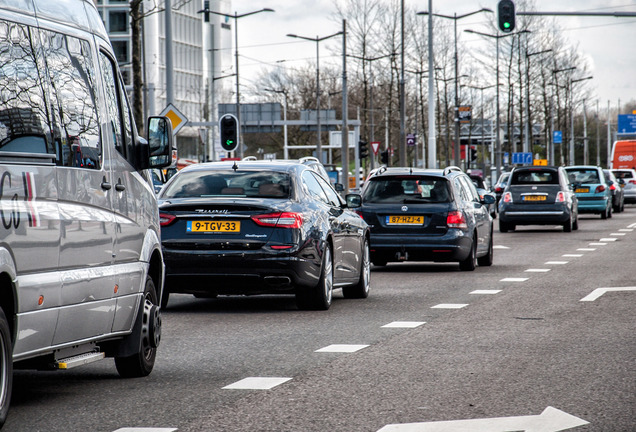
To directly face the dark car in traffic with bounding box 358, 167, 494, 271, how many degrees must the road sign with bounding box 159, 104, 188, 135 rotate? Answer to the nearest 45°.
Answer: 0° — it already faces it

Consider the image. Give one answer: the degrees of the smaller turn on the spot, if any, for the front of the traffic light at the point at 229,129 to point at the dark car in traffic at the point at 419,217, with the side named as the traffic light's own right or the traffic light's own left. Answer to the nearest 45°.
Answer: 0° — it already faces it

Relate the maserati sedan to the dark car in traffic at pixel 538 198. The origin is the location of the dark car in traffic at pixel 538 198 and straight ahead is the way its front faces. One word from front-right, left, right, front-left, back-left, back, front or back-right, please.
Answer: back

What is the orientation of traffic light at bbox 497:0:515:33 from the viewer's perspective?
toward the camera

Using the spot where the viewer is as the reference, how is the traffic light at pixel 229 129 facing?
facing the viewer

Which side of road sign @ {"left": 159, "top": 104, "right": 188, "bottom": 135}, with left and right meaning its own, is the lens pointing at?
front

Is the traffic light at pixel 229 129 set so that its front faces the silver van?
yes

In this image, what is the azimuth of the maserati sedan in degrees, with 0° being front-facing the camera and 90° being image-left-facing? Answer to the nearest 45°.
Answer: approximately 180°

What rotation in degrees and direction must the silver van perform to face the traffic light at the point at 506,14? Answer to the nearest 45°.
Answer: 0° — it already faces it

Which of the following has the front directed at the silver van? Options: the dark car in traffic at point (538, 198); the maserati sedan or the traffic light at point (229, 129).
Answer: the traffic light

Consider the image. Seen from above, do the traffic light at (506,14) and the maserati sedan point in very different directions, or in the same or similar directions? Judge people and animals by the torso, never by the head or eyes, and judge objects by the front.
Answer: very different directions

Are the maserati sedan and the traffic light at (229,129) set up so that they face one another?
yes

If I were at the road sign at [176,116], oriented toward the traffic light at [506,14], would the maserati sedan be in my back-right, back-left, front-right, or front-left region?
back-right

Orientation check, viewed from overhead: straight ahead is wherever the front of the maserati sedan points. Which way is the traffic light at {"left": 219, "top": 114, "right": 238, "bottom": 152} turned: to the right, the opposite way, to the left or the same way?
the opposite way

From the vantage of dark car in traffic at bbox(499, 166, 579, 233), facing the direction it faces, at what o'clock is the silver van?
The silver van is roughly at 6 o'clock from the dark car in traffic.

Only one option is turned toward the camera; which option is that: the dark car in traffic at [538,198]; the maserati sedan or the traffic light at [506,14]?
the traffic light
